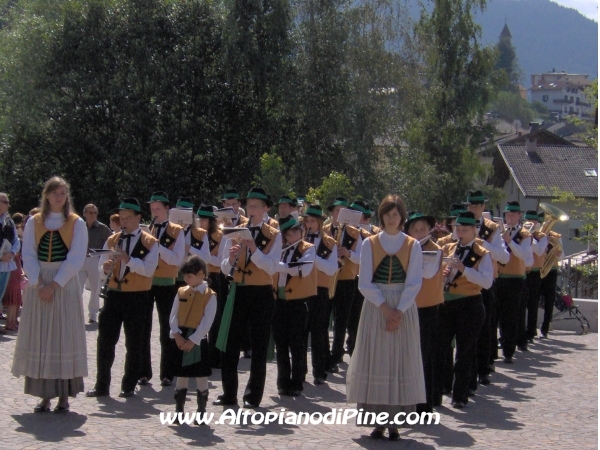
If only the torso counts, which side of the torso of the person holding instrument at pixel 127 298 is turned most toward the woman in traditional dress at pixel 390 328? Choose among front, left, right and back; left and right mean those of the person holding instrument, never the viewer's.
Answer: left

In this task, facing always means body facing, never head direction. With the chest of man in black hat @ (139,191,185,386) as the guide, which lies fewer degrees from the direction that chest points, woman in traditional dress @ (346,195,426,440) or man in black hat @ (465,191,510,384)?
the woman in traditional dress

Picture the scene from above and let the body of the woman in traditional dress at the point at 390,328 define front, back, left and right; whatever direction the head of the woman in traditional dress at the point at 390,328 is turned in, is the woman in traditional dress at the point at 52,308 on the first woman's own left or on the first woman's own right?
on the first woman's own right

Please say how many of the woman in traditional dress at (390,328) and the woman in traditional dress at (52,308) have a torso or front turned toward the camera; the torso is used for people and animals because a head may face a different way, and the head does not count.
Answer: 2

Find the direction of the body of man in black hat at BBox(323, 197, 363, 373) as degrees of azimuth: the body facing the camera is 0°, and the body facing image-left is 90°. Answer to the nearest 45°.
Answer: approximately 45°

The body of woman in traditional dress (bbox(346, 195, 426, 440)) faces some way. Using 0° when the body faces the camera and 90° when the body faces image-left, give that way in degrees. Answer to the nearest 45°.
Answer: approximately 0°

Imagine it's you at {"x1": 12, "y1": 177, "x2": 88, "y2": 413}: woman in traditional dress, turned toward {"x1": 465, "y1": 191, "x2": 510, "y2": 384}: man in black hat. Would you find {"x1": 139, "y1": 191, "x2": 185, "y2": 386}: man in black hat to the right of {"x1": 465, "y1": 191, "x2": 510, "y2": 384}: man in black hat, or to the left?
left

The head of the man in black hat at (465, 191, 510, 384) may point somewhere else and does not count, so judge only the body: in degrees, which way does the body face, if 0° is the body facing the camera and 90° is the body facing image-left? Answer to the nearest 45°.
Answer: approximately 45°
